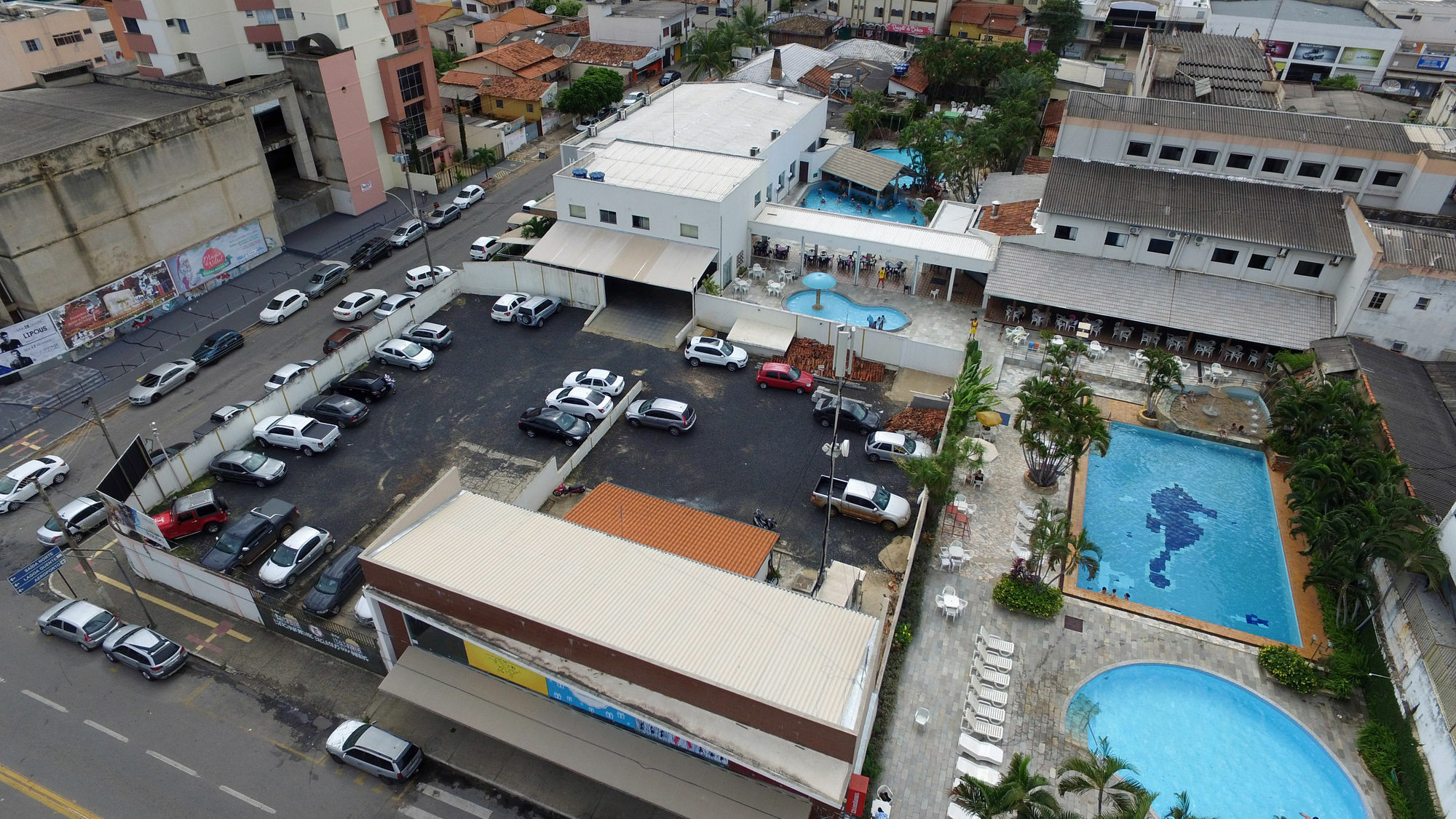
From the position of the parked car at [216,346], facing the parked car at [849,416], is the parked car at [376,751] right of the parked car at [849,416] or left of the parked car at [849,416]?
right

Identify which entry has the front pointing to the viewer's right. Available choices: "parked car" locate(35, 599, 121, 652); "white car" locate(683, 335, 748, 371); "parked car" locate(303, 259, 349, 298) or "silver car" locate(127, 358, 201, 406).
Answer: "white car" locate(683, 335, 748, 371)

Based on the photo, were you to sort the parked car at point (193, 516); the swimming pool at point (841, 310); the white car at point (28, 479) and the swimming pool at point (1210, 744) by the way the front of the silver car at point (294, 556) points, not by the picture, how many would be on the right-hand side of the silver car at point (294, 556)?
2

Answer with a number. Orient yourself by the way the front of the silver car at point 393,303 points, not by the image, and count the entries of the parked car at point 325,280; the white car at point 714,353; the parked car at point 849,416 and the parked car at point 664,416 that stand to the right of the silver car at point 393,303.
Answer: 3

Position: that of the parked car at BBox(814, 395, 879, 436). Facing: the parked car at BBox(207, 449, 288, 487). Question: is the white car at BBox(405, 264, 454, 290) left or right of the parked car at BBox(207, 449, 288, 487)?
right

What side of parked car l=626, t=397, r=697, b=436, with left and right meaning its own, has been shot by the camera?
left

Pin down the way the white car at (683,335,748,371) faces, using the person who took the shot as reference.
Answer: facing to the right of the viewer

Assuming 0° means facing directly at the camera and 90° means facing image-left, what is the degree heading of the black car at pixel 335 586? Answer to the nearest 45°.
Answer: approximately 45°

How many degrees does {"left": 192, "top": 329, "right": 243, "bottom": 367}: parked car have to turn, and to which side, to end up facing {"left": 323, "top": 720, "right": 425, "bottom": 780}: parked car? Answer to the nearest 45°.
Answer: approximately 45° to its left
